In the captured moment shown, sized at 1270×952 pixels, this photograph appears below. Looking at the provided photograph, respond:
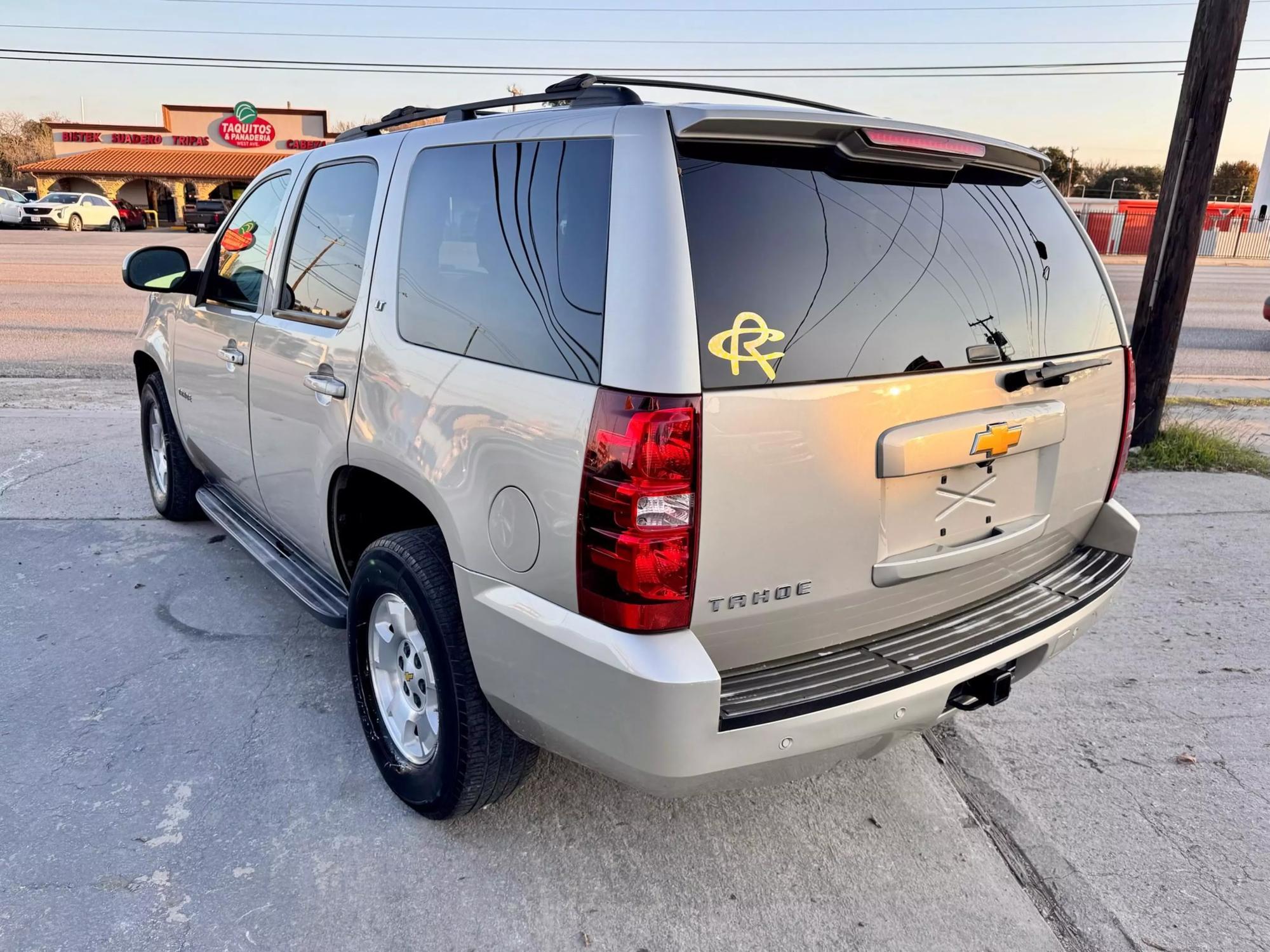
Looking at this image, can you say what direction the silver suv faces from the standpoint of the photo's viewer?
facing away from the viewer and to the left of the viewer

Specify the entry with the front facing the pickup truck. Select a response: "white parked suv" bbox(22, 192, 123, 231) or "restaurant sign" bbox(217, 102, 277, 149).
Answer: the restaurant sign

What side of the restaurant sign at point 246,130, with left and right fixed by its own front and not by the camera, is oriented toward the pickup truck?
front

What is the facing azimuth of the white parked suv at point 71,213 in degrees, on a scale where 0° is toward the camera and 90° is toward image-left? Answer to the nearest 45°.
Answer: approximately 45°

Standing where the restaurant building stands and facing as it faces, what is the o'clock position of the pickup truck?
The pickup truck is roughly at 12 o'clock from the restaurant building.

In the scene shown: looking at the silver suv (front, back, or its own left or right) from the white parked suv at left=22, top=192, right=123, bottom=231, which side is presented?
front

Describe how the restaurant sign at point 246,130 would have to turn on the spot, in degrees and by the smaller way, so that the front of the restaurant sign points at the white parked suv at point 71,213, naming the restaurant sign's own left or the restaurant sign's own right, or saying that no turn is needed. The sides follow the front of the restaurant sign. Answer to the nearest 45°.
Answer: approximately 45° to the restaurant sign's own right

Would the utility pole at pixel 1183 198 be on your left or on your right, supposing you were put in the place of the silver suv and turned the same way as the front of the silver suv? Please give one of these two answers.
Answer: on your right

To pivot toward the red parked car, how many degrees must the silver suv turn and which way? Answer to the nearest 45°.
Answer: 0° — it already faces it

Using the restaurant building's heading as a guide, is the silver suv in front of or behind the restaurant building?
in front

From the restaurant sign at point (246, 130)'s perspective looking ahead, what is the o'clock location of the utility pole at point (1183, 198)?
The utility pole is roughly at 12 o'clock from the restaurant sign.

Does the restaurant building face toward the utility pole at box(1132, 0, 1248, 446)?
yes
